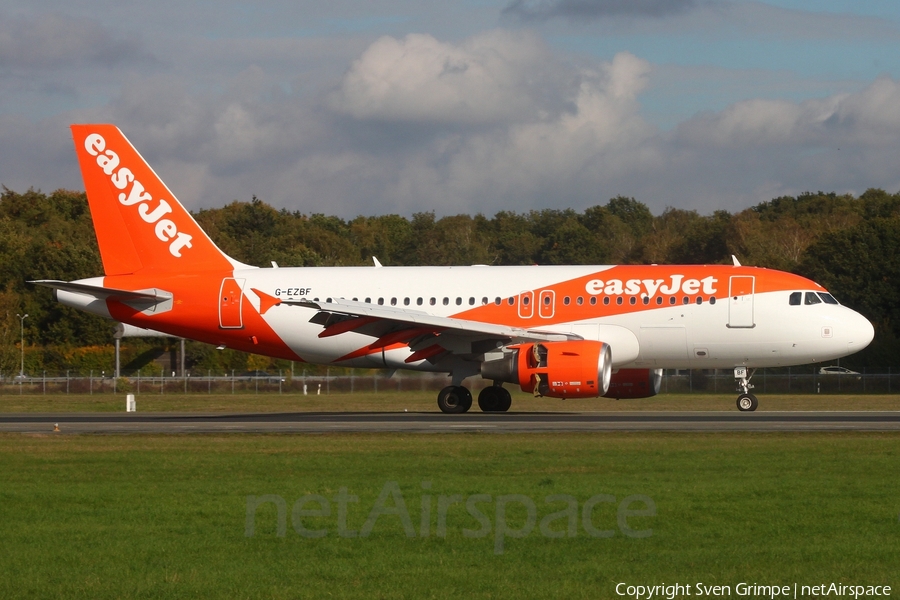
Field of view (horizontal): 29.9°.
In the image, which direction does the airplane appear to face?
to the viewer's right
